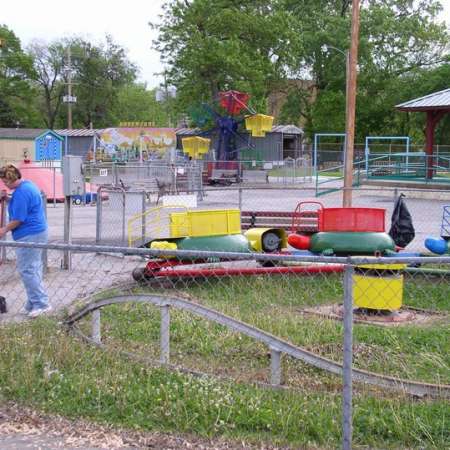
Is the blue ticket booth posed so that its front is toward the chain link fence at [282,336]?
yes

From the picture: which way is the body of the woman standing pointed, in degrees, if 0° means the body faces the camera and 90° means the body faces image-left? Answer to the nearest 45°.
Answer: approximately 90°

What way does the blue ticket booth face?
toward the camera

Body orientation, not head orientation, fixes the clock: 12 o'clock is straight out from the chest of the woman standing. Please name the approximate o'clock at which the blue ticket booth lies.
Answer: The blue ticket booth is roughly at 3 o'clock from the woman standing.

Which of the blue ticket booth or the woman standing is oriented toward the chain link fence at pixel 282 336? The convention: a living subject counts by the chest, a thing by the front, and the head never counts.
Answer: the blue ticket booth

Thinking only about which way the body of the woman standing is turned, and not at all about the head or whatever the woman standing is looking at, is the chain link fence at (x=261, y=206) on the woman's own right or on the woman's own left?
on the woman's own right

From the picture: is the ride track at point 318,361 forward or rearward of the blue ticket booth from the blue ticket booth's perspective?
forward

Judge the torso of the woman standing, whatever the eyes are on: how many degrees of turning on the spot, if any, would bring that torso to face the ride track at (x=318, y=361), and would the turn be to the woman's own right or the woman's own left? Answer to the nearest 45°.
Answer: approximately 135° to the woman's own left

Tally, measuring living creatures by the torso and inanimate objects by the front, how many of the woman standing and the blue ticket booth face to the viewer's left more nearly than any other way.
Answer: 1
